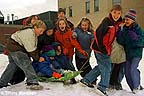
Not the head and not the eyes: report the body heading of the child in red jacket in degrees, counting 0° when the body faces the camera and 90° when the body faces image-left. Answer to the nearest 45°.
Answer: approximately 0°

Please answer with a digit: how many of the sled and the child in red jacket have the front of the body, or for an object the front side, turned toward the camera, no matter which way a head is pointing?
1

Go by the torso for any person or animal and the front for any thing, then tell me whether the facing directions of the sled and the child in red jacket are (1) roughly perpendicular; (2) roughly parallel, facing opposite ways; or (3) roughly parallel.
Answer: roughly perpendicular
